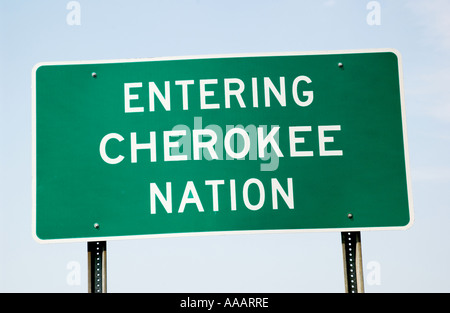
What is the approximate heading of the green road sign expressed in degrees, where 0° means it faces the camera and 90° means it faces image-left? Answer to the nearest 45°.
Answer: approximately 0°
